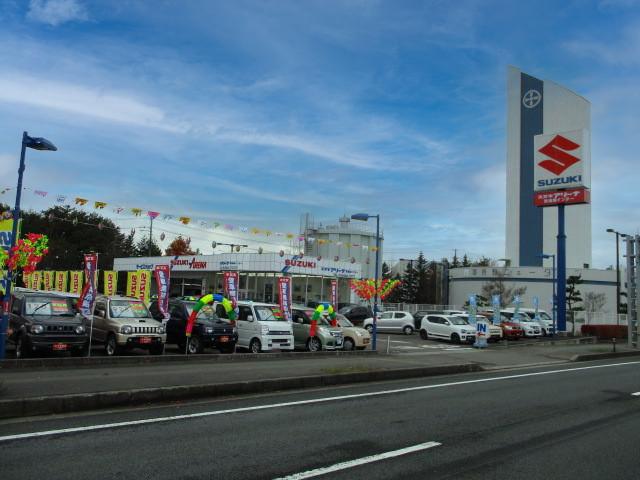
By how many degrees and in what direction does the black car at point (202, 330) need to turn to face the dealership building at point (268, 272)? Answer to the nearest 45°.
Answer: approximately 135° to its left

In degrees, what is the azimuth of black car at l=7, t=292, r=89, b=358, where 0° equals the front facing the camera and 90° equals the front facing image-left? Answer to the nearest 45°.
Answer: approximately 315°

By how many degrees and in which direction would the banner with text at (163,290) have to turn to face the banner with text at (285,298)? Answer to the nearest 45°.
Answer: approximately 90° to its left

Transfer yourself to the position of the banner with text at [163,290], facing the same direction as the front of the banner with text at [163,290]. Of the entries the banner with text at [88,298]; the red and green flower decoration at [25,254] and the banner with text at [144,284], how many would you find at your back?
1

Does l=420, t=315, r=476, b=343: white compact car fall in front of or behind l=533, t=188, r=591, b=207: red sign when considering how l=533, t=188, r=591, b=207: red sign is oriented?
in front

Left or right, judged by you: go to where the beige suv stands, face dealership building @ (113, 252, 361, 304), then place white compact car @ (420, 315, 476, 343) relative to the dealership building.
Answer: right

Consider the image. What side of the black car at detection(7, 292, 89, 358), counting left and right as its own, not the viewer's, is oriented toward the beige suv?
left

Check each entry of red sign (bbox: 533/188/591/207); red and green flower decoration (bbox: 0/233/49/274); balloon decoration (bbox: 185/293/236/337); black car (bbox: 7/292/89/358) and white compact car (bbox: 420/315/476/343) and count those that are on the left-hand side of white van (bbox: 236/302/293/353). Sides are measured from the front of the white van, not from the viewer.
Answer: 2

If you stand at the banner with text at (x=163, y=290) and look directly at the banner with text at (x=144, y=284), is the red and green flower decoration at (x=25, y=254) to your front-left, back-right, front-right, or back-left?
back-left

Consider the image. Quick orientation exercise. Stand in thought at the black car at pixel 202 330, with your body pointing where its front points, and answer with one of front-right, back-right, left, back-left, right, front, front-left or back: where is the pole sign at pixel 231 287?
left

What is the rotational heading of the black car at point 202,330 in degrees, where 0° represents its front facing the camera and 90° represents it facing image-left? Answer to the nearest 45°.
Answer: approximately 315°

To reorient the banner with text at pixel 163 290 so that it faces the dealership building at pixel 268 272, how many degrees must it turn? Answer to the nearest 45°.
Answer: approximately 180°

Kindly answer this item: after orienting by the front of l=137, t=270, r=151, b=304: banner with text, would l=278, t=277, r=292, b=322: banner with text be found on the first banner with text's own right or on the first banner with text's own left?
on the first banner with text's own left

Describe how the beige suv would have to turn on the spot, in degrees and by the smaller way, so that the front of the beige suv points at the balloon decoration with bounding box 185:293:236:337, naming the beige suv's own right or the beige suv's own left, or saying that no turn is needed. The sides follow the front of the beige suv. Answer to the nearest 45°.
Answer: approximately 45° to the beige suv's own left

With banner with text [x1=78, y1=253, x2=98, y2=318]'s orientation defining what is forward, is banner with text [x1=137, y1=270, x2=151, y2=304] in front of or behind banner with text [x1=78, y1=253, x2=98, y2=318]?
behind
